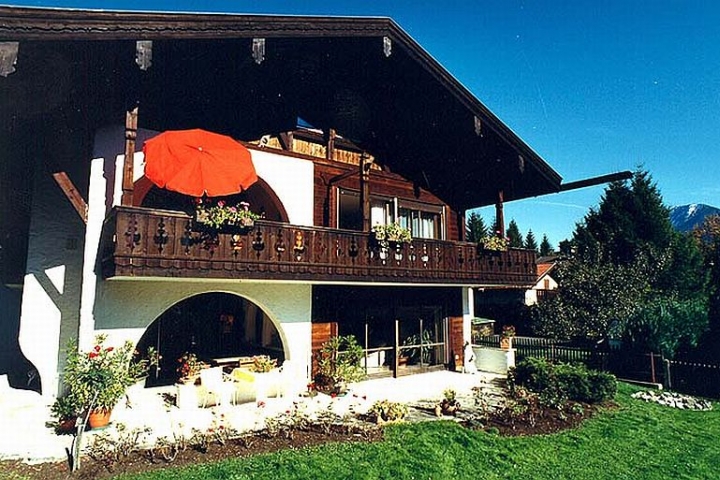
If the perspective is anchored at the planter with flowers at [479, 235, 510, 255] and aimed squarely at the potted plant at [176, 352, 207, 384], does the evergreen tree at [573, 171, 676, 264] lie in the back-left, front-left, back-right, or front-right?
back-right

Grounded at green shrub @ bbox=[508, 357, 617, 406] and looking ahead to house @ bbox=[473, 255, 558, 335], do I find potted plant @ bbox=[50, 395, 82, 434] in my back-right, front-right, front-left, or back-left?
back-left

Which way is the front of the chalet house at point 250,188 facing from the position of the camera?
facing the viewer and to the right of the viewer

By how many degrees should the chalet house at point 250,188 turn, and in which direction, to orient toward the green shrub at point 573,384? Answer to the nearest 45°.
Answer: approximately 45° to its left

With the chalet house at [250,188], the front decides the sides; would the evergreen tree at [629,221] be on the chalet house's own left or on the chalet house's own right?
on the chalet house's own left

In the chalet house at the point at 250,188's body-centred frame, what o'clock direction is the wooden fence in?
The wooden fence is roughly at 10 o'clock from the chalet house.

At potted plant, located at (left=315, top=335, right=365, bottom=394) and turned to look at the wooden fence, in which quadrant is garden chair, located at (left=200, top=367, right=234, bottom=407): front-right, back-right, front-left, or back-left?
back-right
